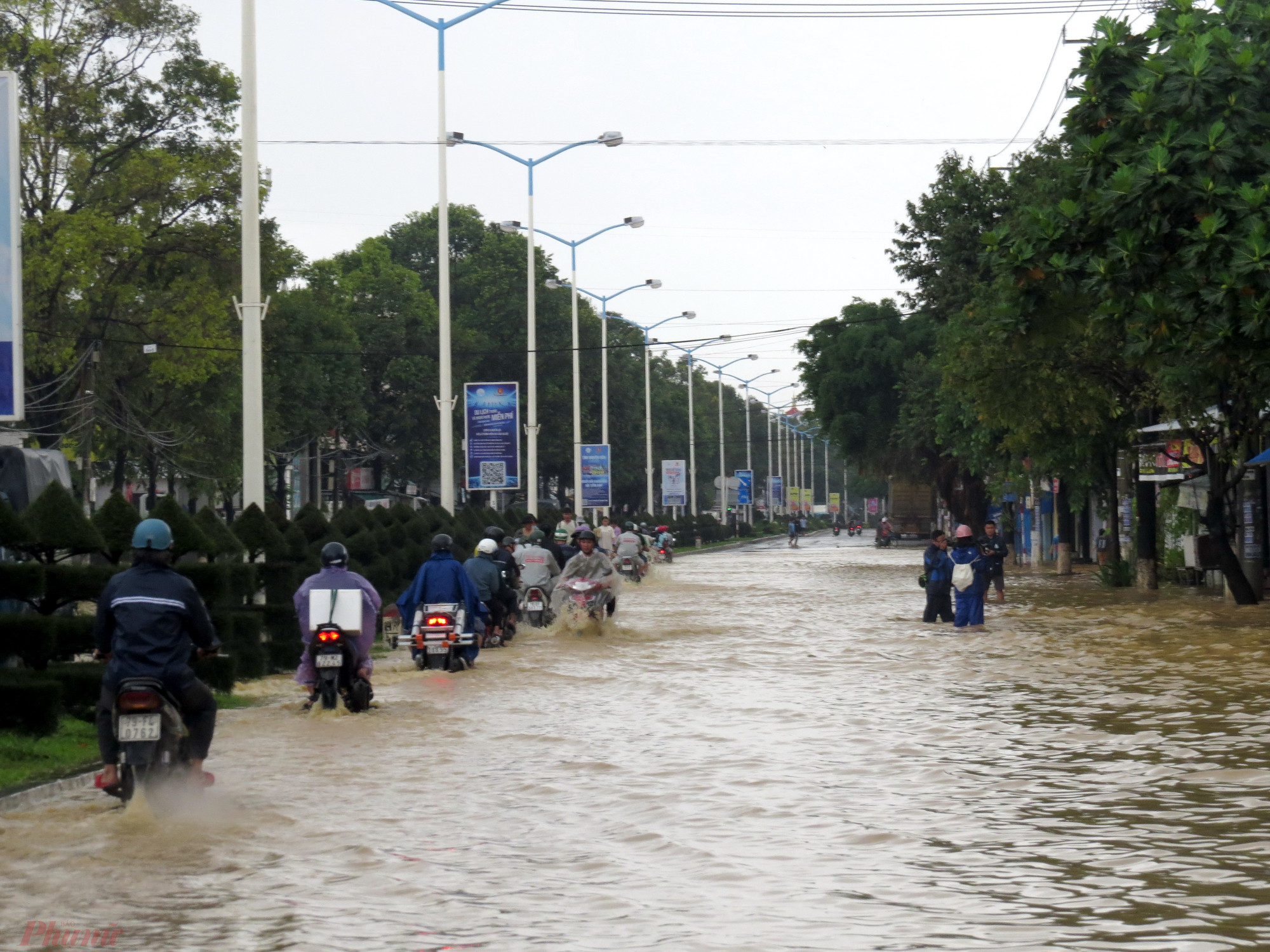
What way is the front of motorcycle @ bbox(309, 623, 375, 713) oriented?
away from the camera

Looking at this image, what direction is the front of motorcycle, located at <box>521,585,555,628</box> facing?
away from the camera

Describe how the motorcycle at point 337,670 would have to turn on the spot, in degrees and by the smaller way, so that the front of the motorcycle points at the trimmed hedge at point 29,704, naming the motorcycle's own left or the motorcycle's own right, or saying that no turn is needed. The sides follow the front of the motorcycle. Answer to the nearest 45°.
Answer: approximately 135° to the motorcycle's own left

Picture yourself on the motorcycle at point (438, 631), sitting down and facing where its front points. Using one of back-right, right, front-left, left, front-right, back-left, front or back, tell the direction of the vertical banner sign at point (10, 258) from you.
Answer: back-left

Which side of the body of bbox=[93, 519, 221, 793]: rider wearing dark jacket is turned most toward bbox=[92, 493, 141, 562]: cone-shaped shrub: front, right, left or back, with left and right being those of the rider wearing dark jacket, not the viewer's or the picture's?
front

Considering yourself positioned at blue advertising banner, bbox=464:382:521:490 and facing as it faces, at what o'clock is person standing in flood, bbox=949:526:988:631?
The person standing in flood is roughly at 11 o'clock from the blue advertising banner.

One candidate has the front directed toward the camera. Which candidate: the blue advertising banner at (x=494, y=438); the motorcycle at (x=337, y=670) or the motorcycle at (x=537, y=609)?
the blue advertising banner

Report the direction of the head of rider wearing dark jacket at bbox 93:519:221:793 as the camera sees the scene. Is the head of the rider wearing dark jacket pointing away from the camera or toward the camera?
away from the camera

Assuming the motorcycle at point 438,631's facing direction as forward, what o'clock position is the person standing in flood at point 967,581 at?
The person standing in flood is roughly at 2 o'clock from the motorcycle.

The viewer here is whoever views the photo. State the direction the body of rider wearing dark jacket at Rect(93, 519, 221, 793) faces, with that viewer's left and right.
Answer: facing away from the viewer

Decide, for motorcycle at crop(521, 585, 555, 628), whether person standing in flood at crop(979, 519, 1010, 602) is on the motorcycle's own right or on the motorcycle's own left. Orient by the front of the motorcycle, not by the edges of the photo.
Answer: on the motorcycle's own right

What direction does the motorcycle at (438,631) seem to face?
away from the camera

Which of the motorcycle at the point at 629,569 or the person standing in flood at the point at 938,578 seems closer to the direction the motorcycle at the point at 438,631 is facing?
the motorcycle
